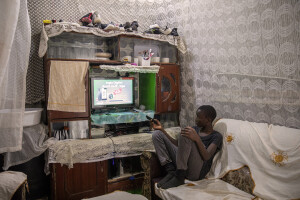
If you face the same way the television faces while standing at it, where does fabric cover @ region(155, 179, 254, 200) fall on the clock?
The fabric cover is roughly at 11 o'clock from the television.

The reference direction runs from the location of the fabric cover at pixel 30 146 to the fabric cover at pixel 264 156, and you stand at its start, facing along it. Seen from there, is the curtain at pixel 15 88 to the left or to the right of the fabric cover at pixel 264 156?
right

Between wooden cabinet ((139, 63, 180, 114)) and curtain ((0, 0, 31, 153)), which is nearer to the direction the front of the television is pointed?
the curtain

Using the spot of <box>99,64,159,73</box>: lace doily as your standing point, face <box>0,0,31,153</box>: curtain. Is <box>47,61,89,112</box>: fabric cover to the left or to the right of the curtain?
right

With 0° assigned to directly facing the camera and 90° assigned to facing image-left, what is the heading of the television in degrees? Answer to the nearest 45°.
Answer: approximately 0°

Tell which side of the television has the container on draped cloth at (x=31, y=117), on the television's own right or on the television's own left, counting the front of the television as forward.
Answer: on the television's own right

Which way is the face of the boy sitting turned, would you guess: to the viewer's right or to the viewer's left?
to the viewer's left
